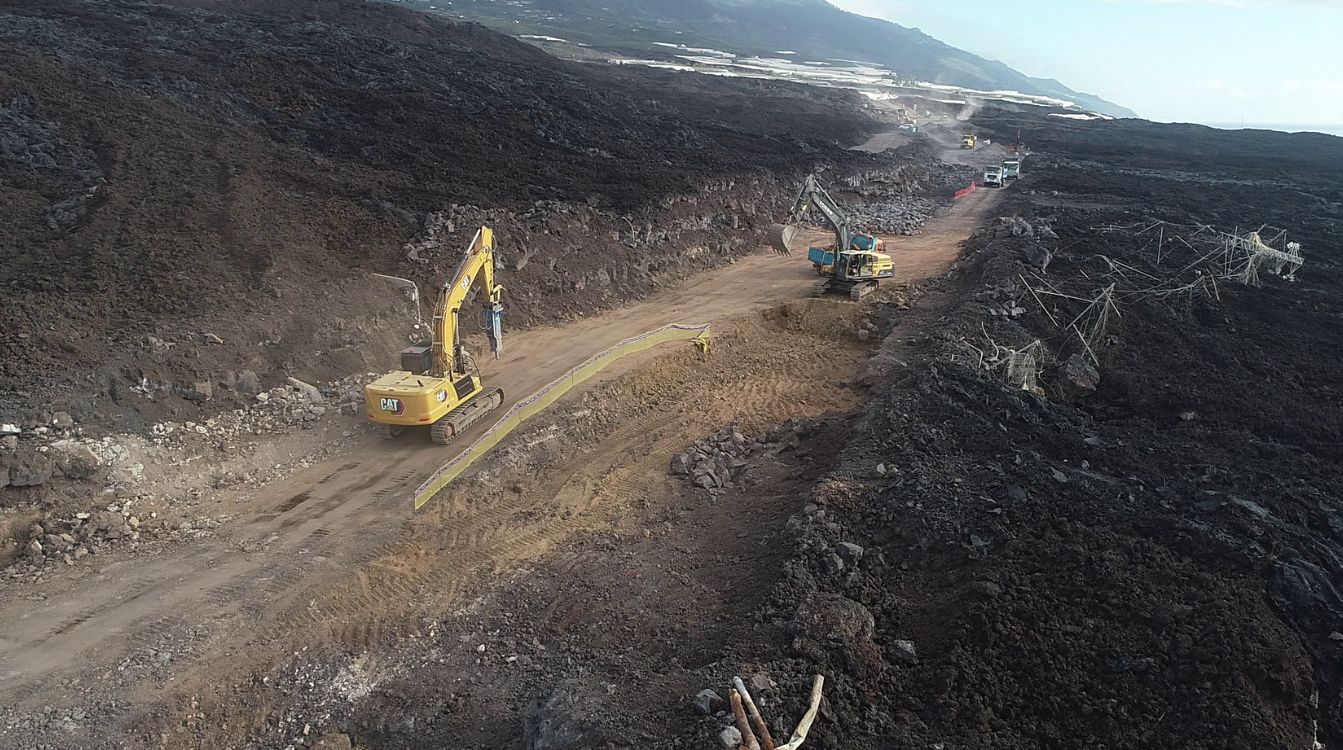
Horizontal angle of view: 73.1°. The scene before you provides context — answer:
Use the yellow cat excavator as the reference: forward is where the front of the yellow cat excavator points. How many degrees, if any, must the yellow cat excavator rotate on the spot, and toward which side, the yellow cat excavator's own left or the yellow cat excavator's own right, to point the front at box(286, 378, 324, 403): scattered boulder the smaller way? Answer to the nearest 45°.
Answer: approximately 90° to the yellow cat excavator's own left

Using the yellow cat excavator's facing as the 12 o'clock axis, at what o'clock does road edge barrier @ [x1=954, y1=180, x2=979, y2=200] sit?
The road edge barrier is roughly at 12 o'clock from the yellow cat excavator.

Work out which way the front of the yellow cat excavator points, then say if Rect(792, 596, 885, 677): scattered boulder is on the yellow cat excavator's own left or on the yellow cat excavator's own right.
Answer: on the yellow cat excavator's own right

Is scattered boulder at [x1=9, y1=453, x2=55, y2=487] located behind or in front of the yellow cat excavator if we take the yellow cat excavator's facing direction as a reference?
behind

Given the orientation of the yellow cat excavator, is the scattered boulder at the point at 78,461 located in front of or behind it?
behind

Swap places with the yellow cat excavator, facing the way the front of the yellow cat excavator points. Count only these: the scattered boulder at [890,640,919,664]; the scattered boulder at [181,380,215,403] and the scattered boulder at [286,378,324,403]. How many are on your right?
1

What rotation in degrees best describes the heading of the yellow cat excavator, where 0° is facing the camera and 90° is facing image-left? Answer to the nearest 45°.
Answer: approximately 225°

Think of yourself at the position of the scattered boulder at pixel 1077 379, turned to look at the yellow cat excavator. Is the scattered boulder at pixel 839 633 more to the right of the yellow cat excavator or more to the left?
left

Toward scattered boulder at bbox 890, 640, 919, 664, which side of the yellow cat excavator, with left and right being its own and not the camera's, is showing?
right

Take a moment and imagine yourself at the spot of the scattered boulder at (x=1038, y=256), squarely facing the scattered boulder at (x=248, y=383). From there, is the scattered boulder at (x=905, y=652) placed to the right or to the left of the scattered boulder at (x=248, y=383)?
left

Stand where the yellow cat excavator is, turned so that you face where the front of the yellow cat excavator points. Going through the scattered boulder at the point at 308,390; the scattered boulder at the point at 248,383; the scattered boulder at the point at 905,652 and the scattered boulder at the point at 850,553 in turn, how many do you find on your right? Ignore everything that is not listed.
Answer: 2
